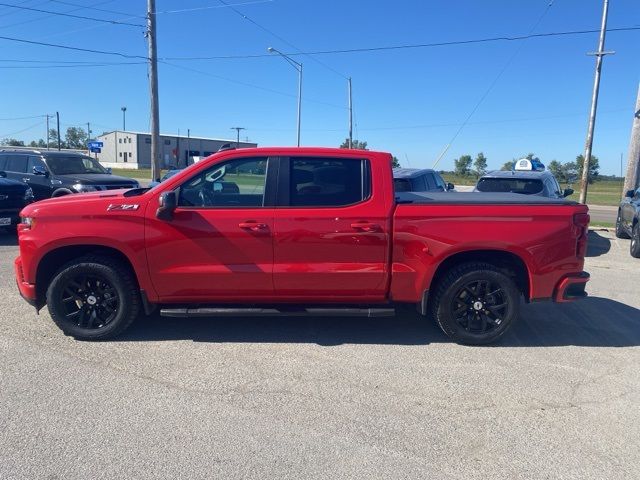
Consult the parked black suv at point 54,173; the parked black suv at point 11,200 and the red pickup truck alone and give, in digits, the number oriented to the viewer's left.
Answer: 1

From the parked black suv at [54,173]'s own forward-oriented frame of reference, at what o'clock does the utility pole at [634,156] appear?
The utility pole is roughly at 11 o'clock from the parked black suv.

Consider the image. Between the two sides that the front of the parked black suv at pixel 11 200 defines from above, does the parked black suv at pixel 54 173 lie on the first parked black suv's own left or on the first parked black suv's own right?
on the first parked black suv's own left

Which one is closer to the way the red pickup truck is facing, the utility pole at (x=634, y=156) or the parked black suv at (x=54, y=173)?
the parked black suv

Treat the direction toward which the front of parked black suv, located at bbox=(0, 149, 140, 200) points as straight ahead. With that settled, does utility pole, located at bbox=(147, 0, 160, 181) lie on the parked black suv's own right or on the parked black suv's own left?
on the parked black suv's own left

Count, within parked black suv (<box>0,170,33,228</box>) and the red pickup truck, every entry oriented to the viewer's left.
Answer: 1

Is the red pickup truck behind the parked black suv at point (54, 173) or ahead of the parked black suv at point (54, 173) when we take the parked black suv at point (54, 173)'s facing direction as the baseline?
ahead

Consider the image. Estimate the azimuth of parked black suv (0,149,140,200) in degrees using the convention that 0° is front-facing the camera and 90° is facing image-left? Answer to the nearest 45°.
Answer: approximately 315°

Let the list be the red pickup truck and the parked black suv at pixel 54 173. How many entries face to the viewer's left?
1

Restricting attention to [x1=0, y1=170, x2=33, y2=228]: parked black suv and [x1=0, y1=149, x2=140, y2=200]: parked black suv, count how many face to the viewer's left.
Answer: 0

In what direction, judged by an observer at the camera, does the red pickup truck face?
facing to the left of the viewer
